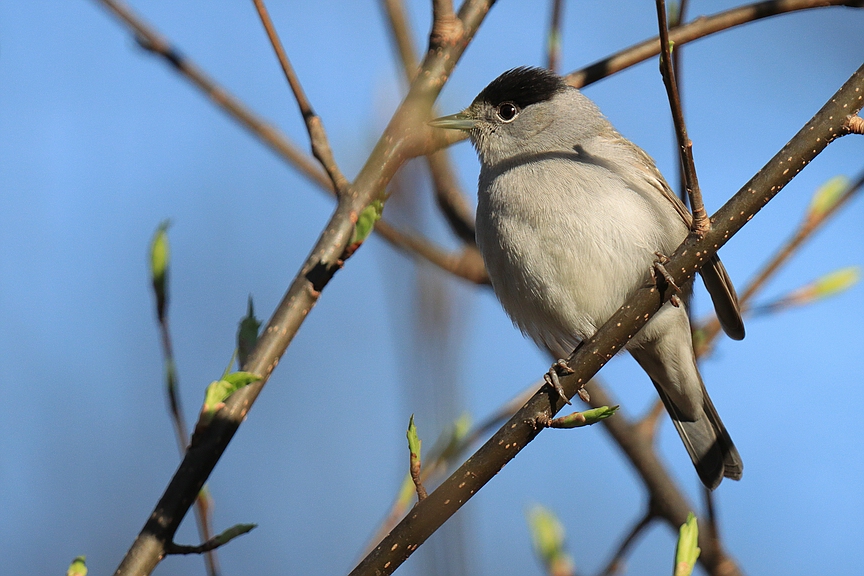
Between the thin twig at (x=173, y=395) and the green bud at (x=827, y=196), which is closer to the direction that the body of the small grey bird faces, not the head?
the thin twig

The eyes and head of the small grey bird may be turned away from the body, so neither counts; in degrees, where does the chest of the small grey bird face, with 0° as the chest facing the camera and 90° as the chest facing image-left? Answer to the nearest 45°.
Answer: approximately 45°

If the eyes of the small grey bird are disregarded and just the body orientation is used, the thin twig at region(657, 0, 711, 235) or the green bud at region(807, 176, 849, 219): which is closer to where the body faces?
the thin twig

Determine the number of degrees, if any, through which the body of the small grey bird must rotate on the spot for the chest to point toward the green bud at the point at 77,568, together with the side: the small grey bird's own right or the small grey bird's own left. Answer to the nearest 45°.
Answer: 0° — it already faces it

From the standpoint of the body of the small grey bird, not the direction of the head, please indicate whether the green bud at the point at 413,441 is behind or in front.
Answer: in front

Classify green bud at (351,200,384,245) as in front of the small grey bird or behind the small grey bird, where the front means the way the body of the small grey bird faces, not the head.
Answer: in front

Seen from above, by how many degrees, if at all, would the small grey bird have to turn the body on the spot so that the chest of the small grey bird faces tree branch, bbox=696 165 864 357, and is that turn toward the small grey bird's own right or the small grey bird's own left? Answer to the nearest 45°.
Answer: approximately 135° to the small grey bird's own left
